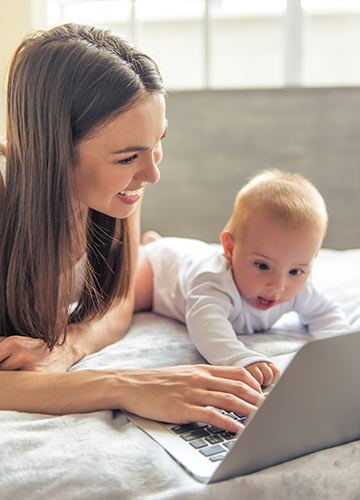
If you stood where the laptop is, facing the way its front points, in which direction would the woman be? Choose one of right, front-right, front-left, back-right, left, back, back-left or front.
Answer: front

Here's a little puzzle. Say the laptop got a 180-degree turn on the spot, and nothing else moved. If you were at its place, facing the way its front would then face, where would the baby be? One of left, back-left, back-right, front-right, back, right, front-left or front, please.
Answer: back-left

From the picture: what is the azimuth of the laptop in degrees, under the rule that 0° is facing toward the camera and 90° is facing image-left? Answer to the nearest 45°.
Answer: approximately 135°

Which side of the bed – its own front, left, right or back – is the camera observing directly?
front
